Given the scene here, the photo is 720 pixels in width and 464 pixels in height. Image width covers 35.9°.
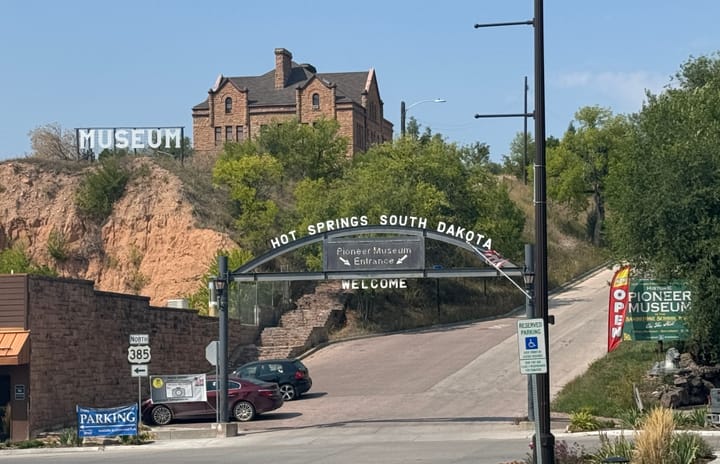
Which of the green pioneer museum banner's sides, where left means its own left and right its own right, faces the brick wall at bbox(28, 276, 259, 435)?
right

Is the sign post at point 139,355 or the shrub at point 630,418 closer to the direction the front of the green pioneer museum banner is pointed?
the shrub

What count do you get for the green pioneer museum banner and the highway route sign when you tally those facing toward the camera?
2

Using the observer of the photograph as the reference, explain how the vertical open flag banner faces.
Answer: facing the viewer

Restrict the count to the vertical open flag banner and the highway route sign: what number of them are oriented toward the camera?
2

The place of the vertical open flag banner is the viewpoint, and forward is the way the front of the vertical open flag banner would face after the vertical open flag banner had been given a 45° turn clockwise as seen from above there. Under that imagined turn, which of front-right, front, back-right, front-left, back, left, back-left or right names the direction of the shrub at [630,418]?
front-left

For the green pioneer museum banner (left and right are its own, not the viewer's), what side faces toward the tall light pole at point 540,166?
front

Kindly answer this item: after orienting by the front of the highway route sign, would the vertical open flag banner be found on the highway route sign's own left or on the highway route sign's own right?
on the highway route sign's own left

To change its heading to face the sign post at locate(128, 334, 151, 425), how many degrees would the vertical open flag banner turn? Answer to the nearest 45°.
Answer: approximately 45° to its right

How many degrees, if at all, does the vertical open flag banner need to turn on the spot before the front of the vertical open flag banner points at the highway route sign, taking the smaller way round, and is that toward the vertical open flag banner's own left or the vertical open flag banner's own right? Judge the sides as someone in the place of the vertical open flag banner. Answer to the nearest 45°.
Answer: approximately 45° to the vertical open flag banner's own right

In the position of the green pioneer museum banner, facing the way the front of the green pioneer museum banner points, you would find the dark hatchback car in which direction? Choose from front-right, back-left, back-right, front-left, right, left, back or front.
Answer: right

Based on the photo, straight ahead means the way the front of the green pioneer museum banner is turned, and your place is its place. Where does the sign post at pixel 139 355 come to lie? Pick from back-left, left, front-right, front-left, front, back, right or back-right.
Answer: front-right

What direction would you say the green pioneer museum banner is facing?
toward the camera

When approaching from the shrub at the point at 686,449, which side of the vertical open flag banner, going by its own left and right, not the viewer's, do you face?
front

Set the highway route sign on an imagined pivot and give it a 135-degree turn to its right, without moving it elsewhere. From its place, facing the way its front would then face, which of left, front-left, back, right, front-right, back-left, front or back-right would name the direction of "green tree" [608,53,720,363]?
back-right

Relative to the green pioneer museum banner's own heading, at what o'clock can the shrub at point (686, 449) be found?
The shrub is roughly at 12 o'clock from the green pioneer museum banner.

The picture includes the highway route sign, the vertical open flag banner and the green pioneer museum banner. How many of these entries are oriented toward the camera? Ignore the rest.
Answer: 3
